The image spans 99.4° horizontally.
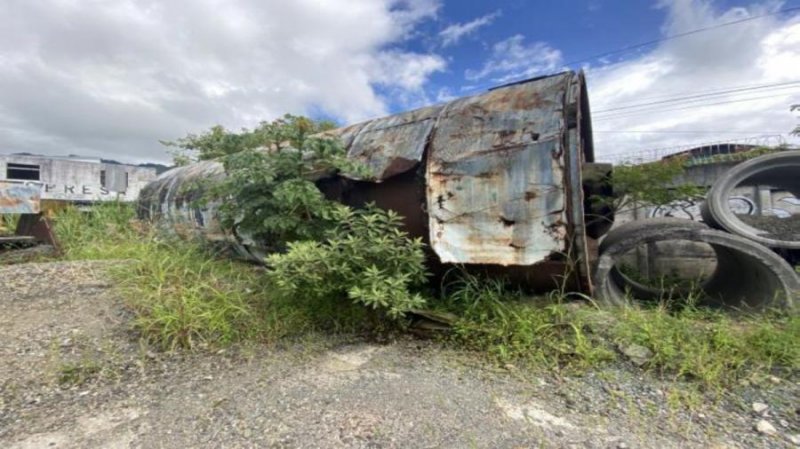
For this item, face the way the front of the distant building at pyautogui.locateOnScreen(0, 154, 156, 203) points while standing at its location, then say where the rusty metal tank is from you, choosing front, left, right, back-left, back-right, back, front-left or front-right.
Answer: front

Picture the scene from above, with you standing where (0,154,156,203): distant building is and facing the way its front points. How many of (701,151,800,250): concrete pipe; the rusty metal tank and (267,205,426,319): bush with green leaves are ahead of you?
3

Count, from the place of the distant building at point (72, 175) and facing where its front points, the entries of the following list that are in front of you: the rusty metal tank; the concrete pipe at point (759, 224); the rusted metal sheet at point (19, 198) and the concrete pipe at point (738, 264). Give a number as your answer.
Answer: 4

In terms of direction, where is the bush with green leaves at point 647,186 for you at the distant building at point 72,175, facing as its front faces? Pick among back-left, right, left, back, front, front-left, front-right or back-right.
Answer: front

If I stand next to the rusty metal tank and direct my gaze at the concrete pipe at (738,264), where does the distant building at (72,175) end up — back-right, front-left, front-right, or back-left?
back-left

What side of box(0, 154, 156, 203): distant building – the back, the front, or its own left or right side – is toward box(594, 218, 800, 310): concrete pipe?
front

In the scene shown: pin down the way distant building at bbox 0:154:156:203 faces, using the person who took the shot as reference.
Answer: facing the viewer

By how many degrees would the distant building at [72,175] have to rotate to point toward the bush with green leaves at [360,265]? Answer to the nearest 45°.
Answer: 0° — it already faces it

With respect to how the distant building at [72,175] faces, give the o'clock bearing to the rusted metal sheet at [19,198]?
The rusted metal sheet is roughly at 12 o'clock from the distant building.

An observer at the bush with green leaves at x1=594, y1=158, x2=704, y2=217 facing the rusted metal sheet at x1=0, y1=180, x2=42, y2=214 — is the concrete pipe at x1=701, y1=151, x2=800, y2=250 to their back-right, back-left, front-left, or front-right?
back-left
